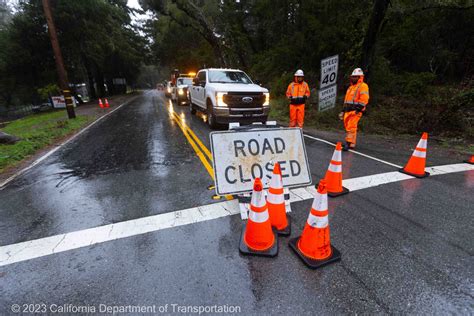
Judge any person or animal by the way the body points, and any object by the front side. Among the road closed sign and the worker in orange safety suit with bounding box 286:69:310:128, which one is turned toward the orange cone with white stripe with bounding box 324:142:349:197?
the worker in orange safety suit

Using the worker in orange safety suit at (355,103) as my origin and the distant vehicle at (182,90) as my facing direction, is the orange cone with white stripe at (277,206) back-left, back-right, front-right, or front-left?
back-left

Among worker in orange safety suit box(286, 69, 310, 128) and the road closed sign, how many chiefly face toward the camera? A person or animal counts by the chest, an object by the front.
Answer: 2

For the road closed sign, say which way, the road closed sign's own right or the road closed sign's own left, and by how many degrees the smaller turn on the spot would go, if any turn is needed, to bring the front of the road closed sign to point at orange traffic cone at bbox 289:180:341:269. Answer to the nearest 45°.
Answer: approximately 45° to the road closed sign's own left

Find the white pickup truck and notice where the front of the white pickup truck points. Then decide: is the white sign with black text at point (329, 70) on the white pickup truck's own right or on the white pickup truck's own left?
on the white pickup truck's own left

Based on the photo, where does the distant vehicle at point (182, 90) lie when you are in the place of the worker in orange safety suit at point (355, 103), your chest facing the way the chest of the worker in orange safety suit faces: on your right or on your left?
on your right

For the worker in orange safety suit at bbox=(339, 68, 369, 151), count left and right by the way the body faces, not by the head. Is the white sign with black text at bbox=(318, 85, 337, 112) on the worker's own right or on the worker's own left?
on the worker's own right

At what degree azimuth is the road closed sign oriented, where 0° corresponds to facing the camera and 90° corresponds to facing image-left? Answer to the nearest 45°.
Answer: approximately 0°

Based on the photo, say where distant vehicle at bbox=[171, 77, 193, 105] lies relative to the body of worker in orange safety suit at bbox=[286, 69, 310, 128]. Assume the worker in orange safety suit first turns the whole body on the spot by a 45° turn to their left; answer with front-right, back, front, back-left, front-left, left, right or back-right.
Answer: back
